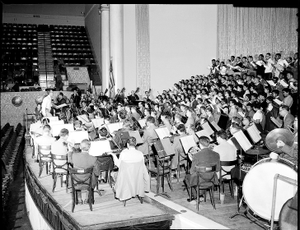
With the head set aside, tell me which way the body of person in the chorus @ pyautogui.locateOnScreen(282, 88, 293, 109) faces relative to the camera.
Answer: to the viewer's left

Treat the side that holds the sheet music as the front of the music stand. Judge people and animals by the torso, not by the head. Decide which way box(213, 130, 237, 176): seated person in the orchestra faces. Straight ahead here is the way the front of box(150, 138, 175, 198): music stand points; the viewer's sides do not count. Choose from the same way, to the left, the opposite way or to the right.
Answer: the opposite way

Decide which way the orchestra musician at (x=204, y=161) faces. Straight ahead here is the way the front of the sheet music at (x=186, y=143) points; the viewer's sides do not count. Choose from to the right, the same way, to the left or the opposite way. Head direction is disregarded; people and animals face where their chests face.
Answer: the opposite way

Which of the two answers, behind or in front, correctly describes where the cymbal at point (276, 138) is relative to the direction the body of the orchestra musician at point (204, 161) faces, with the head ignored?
behind

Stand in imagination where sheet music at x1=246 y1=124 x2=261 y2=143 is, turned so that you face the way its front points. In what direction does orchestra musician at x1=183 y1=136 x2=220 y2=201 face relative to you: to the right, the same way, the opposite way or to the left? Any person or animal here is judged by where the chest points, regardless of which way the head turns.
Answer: the opposite way

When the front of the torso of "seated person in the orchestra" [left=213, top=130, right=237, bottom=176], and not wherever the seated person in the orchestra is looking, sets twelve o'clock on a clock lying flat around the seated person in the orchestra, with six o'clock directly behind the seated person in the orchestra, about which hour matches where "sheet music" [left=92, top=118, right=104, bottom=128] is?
The sheet music is roughly at 12 o'clock from the seated person in the orchestra.

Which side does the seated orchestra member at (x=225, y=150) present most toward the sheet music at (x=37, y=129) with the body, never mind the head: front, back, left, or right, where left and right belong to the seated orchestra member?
front

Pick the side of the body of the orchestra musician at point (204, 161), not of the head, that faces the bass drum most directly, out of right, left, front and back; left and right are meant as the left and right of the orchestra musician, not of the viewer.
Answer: back

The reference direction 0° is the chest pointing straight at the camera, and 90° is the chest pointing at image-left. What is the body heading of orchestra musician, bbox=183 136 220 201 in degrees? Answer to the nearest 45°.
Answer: approximately 135°

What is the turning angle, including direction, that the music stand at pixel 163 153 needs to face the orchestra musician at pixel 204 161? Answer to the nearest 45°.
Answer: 0° — it already faces them

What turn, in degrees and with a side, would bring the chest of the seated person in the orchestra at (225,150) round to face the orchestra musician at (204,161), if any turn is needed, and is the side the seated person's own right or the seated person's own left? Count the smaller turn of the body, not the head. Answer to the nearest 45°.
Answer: approximately 90° to the seated person's own left

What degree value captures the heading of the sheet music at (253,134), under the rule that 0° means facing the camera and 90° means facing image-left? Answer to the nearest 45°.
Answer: approximately 315°
